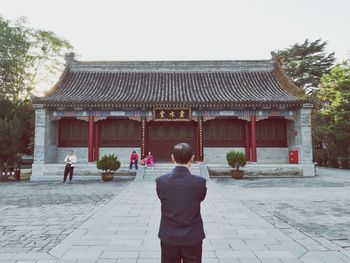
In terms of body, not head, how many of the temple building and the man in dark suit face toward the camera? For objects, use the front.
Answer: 1

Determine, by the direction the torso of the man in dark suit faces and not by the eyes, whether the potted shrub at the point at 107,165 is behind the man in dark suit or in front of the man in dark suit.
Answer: in front

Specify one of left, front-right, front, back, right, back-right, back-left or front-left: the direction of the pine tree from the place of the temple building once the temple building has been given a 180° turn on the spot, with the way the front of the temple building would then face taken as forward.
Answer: front-right

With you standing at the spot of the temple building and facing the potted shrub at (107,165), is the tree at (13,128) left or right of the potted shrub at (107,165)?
right

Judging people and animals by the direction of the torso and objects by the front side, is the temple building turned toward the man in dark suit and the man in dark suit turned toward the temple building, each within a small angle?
yes

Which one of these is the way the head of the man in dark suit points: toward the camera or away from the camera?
away from the camera

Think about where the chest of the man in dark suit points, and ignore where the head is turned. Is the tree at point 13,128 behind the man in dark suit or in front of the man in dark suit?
in front

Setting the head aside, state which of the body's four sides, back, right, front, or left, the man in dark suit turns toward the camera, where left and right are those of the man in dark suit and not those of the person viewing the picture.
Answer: back

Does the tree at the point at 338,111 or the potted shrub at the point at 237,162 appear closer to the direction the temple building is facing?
the potted shrub

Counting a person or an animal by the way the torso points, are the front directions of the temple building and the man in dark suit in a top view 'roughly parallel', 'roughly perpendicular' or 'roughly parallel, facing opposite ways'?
roughly parallel, facing opposite ways

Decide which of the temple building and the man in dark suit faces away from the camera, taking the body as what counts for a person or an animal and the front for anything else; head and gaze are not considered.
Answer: the man in dark suit

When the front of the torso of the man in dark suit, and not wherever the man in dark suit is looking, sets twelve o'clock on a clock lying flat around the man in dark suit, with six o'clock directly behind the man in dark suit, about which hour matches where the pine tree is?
The pine tree is roughly at 1 o'clock from the man in dark suit.

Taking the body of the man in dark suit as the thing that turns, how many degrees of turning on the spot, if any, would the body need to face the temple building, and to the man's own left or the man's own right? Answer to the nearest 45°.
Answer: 0° — they already face it

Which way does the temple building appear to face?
toward the camera
